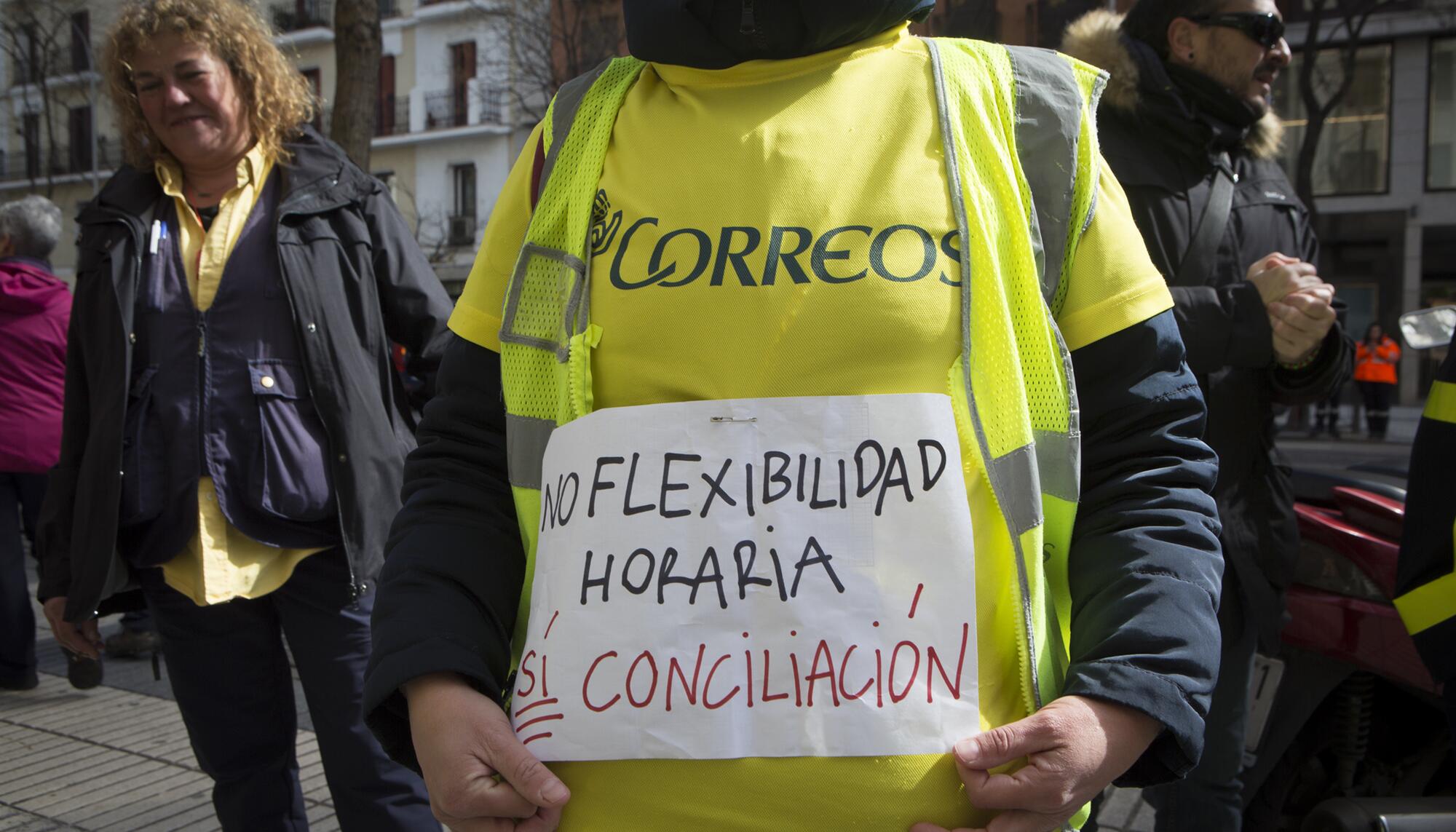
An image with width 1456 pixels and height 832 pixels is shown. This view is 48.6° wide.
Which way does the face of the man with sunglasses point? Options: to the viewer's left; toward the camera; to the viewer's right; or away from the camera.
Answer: to the viewer's right

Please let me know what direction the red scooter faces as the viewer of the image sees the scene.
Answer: facing away from the viewer and to the right of the viewer

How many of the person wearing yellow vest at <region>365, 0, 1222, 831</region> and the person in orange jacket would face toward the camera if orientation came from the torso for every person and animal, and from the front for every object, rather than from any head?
2

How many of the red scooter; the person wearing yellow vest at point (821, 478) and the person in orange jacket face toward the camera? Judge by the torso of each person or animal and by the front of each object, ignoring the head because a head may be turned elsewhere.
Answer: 2

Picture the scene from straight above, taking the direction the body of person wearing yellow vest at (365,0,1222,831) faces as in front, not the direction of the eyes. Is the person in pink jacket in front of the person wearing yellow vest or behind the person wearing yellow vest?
behind

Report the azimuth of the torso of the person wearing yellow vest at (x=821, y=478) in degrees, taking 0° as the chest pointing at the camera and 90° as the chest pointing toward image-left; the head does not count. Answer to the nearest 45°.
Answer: approximately 0°
